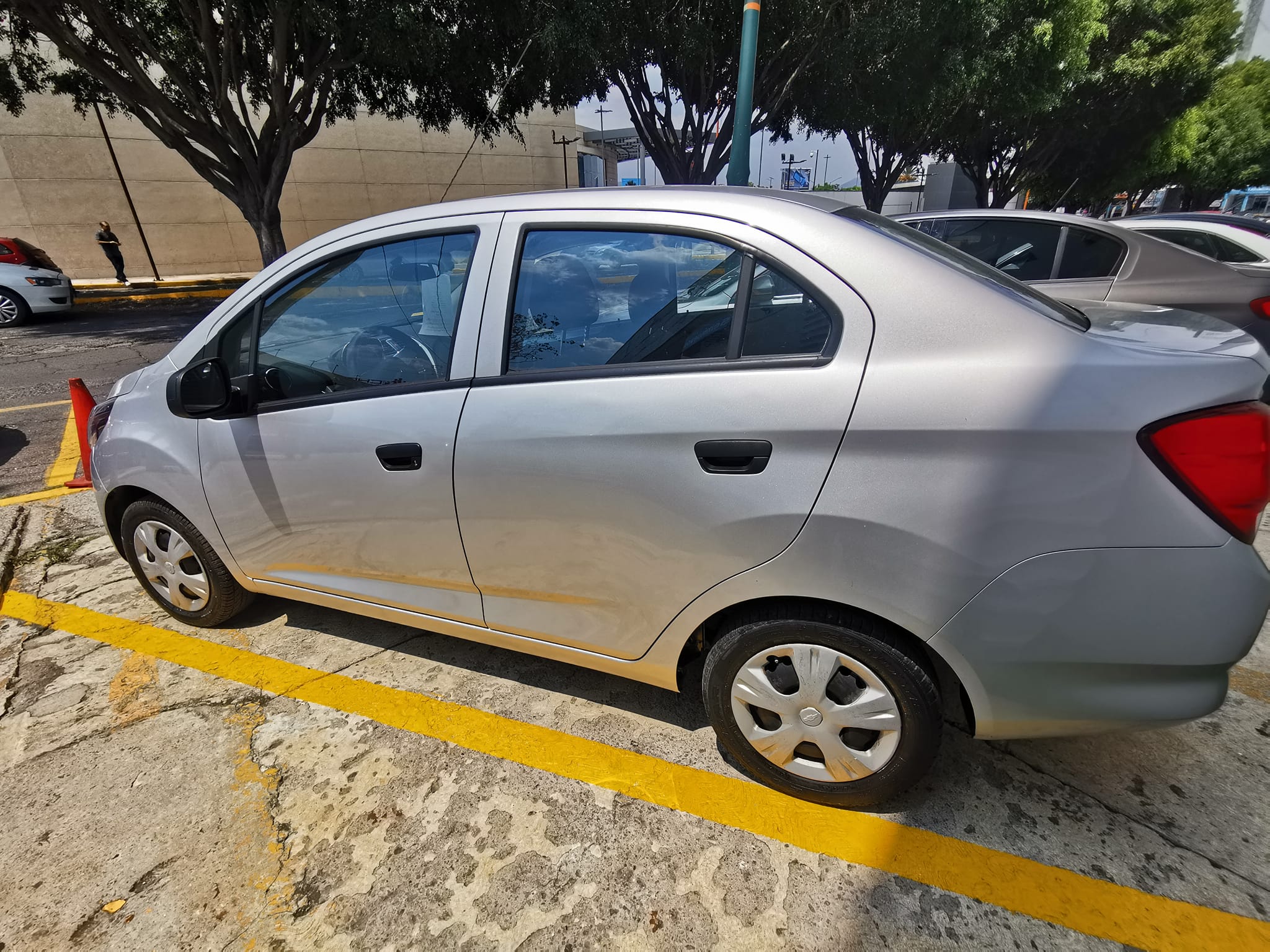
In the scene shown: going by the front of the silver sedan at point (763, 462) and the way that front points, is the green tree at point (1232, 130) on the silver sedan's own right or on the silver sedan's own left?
on the silver sedan's own right

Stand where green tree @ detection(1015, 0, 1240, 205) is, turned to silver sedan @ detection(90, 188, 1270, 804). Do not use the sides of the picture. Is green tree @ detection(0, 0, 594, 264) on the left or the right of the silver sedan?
right

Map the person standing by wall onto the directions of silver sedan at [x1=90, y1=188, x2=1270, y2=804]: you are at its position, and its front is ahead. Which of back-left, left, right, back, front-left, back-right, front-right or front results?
front

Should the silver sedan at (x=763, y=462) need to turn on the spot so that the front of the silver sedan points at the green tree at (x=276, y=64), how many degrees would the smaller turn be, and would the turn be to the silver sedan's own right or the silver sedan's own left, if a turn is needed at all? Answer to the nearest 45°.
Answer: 0° — it already faces it

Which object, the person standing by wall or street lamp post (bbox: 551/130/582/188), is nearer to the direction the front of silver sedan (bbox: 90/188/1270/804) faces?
the person standing by wall

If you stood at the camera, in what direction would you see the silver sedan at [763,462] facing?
facing away from the viewer and to the left of the viewer

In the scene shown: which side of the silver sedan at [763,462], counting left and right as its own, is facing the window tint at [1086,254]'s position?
right

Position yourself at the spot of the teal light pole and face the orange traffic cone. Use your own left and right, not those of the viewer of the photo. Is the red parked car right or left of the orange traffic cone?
right

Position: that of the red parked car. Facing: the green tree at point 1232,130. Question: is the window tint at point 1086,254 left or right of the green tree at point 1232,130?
right

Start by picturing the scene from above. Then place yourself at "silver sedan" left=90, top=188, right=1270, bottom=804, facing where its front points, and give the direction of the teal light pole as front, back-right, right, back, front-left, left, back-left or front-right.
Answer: front-right

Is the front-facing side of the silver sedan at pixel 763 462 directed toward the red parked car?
yes

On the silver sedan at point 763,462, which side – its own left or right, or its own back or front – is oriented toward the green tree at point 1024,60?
right

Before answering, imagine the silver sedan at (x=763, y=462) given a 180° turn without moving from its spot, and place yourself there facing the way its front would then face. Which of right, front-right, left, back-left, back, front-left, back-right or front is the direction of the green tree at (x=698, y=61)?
back-left

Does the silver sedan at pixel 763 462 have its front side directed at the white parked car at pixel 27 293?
yes
